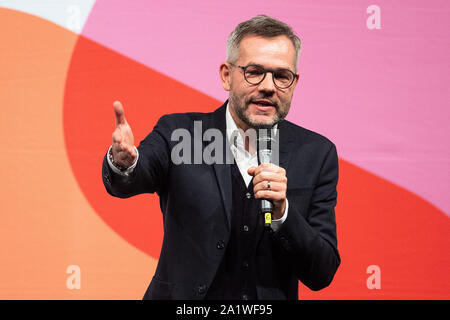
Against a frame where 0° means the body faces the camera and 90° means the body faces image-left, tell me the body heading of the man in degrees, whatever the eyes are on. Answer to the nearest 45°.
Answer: approximately 0°
